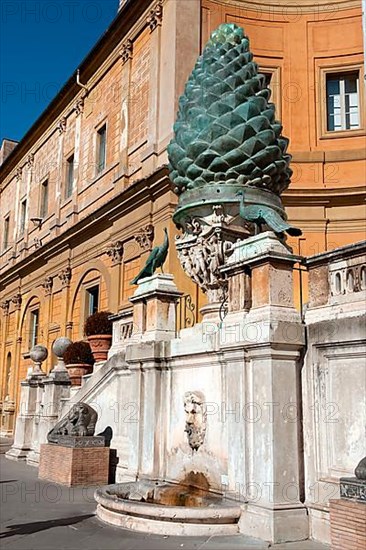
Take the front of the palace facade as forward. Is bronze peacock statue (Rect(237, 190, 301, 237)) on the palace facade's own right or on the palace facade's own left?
on the palace facade's own left

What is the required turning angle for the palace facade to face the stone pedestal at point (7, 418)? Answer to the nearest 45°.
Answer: approximately 90° to its right

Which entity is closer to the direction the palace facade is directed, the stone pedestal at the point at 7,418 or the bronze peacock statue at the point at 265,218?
the bronze peacock statue
